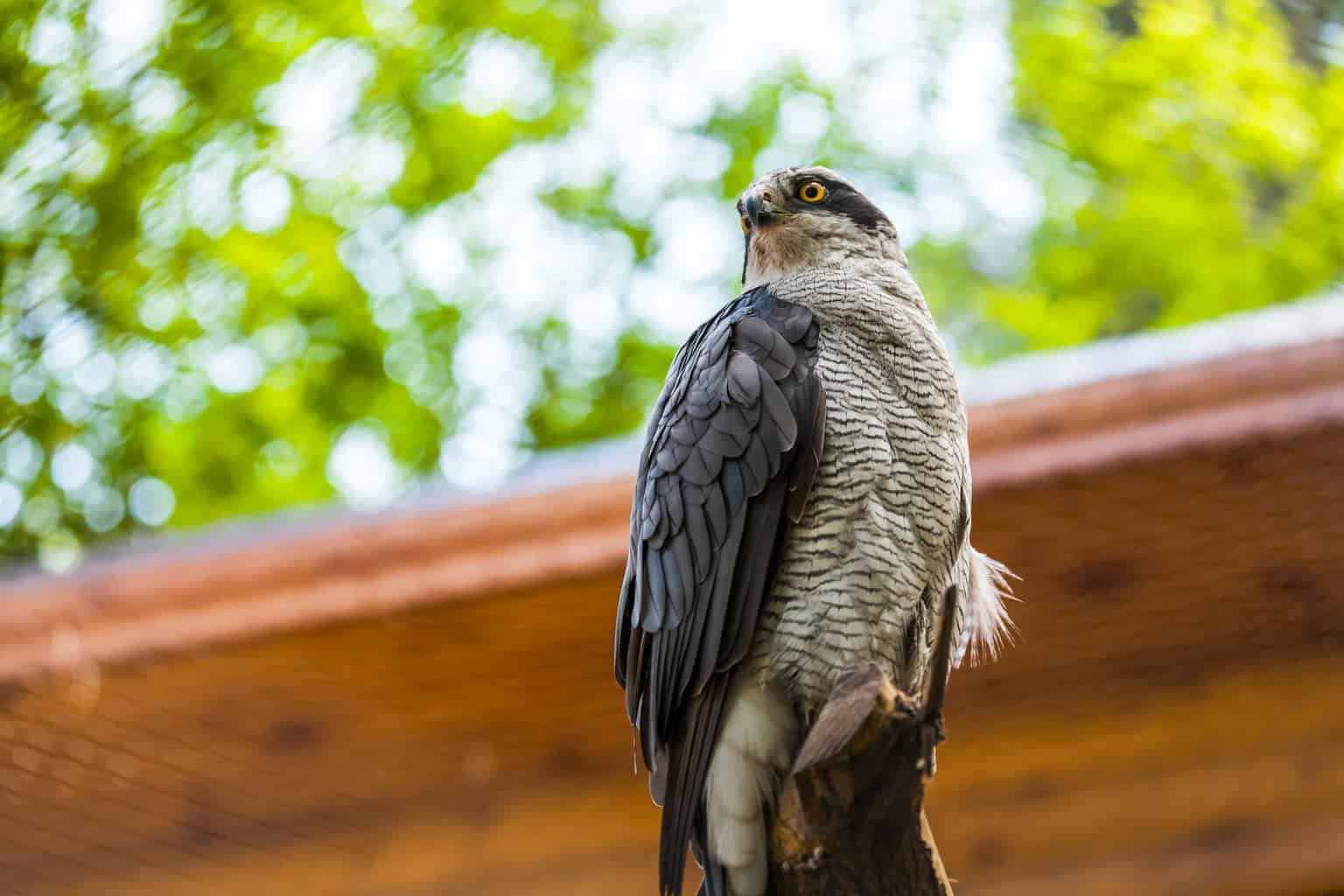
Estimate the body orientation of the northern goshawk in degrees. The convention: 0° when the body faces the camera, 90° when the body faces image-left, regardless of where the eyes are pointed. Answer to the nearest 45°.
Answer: approximately 315°
